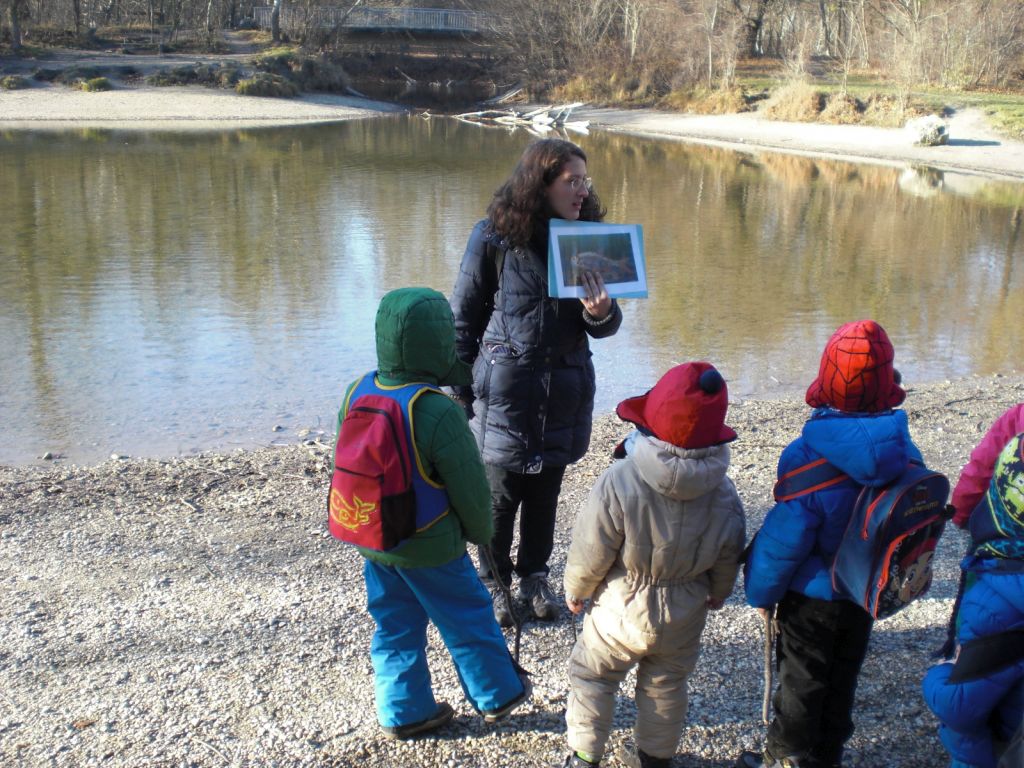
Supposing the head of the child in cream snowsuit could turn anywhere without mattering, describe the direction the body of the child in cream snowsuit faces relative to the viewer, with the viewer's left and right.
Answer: facing away from the viewer and to the left of the viewer

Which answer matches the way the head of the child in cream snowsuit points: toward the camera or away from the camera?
away from the camera

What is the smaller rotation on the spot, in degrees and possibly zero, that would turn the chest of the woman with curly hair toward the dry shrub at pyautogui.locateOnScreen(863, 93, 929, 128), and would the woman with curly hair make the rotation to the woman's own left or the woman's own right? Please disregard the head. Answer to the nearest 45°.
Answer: approximately 135° to the woman's own left

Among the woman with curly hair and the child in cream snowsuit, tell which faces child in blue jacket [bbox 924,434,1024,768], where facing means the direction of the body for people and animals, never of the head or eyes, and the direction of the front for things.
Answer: the woman with curly hair

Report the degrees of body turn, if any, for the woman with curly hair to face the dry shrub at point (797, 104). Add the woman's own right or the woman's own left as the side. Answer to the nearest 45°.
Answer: approximately 135° to the woman's own left

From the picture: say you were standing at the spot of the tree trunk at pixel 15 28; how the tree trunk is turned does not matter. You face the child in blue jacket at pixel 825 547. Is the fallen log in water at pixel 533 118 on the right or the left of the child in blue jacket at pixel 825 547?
left

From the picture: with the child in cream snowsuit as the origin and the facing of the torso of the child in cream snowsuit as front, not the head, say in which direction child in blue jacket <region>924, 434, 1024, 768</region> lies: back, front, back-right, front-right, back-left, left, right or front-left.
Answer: back-right

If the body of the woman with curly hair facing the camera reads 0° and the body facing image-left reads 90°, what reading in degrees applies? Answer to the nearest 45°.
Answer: approximately 315°

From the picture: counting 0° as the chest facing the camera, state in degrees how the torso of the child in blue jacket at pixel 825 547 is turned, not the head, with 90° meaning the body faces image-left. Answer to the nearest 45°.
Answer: approximately 135°

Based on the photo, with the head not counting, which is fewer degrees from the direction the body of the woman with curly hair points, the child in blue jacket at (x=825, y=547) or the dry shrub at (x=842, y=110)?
the child in blue jacket

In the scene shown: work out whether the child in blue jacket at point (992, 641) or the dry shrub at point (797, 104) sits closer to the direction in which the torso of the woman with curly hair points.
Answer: the child in blue jacket

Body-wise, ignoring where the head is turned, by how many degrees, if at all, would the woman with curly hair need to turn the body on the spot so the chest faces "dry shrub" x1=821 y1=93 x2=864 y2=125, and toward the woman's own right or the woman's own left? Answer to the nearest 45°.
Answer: approximately 135° to the woman's own left
